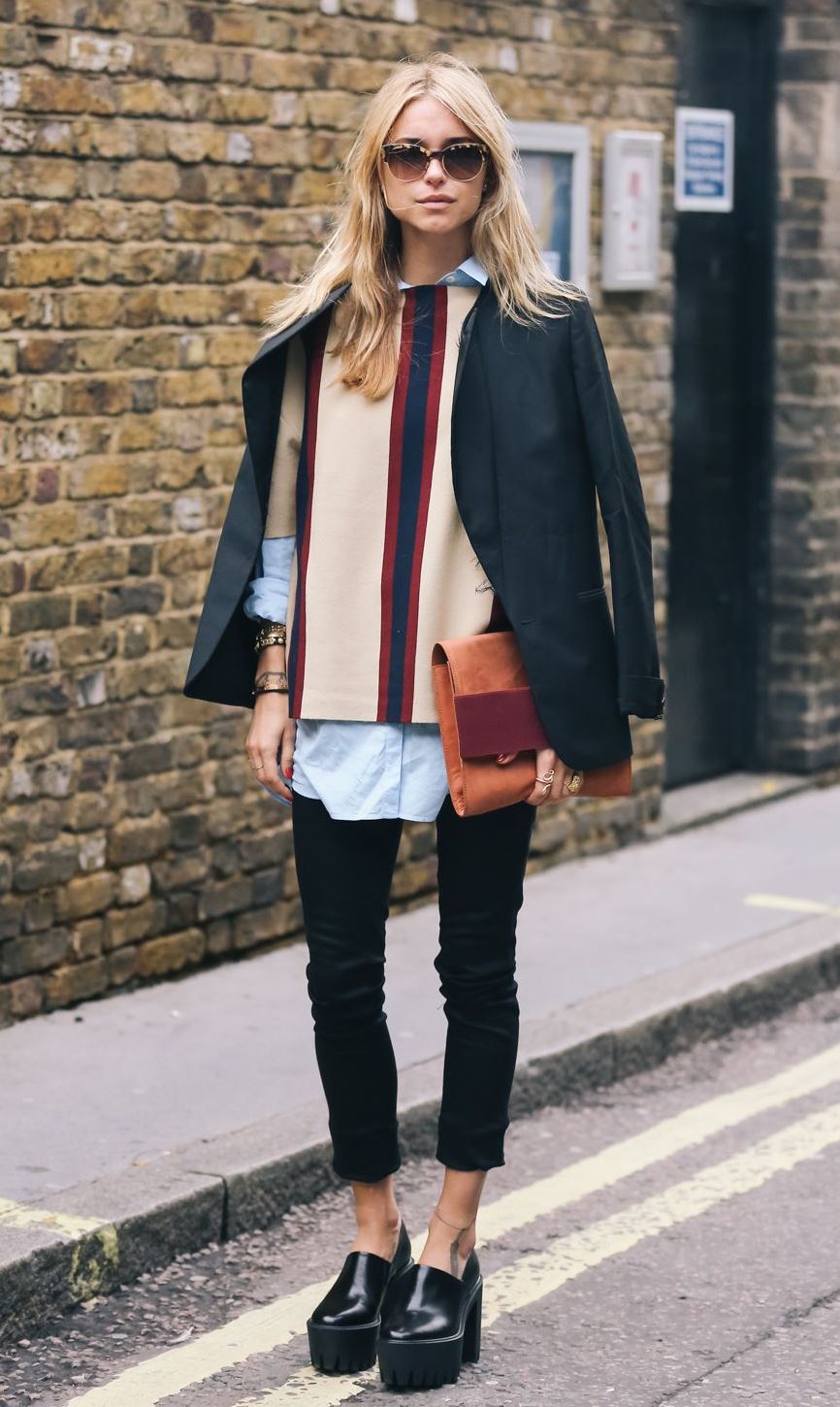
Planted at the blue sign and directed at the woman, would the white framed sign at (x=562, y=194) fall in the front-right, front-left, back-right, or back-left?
front-right

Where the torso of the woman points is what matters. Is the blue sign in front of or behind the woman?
behind

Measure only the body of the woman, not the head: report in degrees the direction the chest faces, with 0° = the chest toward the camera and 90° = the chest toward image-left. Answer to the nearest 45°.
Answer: approximately 0°

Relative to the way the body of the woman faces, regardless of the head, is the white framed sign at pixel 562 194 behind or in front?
behind

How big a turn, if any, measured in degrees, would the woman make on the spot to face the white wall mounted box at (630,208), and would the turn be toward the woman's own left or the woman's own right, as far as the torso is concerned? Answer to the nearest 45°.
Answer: approximately 180°

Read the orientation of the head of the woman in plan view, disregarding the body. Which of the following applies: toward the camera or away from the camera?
toward the camera

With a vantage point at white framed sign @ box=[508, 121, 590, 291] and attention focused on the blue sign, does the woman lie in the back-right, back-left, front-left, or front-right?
back-right
